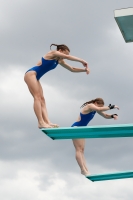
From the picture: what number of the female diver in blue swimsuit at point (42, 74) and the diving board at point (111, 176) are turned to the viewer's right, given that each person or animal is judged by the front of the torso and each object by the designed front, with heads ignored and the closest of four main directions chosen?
1

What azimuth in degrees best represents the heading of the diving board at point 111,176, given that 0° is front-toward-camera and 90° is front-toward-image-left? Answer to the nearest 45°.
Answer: approximately 90°

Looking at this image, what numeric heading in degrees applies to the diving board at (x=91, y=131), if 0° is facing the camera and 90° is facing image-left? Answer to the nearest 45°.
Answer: approximately 90°

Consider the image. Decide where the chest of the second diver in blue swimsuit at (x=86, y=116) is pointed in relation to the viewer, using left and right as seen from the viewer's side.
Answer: facing to the right of the viewer

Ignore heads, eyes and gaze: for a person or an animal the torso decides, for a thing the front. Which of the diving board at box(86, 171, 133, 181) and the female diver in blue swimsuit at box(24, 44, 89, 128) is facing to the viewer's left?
the diving board

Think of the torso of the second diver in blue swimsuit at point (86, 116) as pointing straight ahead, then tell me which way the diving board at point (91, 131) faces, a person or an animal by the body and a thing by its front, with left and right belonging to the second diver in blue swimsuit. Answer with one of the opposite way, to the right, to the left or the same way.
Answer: the opposite way

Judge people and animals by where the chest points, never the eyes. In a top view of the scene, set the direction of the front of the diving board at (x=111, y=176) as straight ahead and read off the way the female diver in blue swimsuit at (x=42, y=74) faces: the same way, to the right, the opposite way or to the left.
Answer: the opposite way

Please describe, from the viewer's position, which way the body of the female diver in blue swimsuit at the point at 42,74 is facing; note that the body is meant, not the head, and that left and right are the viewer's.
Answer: facing to the right of the viewer
